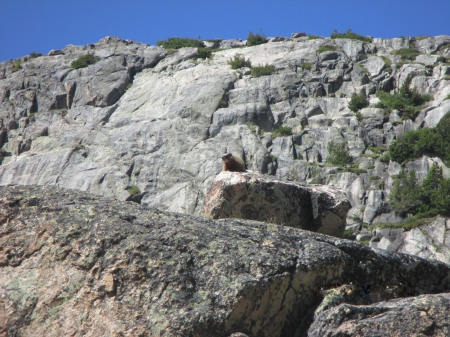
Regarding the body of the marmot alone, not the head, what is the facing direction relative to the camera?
to the viewer's left

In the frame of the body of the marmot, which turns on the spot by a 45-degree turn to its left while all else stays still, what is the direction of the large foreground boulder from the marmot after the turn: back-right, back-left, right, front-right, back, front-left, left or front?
front-left

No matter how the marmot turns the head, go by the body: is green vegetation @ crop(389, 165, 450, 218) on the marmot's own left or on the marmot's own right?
on the marmot's own right
